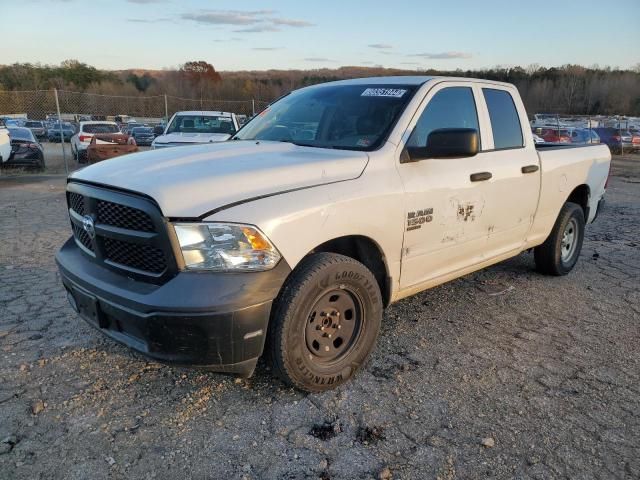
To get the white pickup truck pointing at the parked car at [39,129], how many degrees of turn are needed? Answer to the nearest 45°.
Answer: approximately 90° to its right

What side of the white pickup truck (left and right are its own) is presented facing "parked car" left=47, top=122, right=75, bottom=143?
right

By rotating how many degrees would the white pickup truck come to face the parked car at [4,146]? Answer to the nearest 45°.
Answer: approximately 90° to its right

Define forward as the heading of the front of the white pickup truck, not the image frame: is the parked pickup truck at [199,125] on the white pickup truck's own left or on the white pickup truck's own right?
on the white pickup truck's own right

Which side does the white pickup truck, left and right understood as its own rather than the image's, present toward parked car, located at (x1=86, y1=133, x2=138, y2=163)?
right

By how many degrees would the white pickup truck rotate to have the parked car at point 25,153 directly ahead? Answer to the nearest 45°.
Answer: approximately 90° to its right

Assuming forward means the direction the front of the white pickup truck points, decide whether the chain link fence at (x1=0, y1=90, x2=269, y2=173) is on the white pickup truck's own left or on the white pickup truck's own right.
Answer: on the white pickup truck's own right

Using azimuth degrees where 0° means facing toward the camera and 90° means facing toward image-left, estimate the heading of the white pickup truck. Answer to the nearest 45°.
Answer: approximately 45°

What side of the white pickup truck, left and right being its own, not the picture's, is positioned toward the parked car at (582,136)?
back

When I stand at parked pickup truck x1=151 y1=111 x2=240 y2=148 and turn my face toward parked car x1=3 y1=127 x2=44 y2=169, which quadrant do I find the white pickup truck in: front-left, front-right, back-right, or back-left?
back-left
